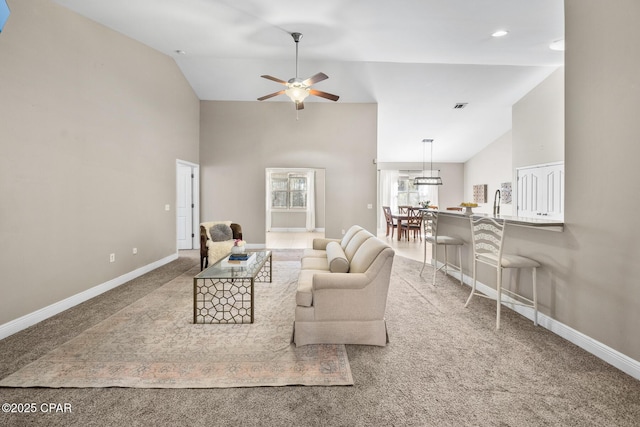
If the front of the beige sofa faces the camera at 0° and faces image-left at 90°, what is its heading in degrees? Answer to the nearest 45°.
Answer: approximately 90°

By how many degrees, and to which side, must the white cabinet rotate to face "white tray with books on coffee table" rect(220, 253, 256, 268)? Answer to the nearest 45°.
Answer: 0° — it already faces it

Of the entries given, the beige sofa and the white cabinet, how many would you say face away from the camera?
0

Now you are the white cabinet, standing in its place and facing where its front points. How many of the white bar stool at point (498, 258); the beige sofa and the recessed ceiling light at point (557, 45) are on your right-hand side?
0

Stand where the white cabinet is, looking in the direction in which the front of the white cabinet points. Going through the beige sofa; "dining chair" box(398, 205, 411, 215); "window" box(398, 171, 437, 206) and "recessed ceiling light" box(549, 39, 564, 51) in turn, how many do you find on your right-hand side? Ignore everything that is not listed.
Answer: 2

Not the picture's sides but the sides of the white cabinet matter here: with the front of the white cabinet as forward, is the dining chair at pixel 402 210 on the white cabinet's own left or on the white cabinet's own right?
on the white cabinet's own right

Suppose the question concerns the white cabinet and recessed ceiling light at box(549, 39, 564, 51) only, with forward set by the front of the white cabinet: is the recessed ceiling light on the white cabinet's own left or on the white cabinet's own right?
on the white cabinet's own left

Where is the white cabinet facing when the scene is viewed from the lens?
facing the viewer and to the left of the viewer

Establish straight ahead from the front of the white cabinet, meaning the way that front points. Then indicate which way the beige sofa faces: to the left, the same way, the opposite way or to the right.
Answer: the same way

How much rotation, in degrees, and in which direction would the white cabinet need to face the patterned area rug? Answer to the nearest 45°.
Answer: approximately 45° to its left

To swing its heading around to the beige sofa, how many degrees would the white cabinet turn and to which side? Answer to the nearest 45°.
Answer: approximately 45° to its left

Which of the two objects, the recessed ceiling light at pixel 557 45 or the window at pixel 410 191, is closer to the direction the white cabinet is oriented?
the recessed ceiling light

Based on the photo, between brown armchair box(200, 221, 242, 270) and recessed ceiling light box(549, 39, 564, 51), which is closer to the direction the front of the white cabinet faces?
the brown armchair
